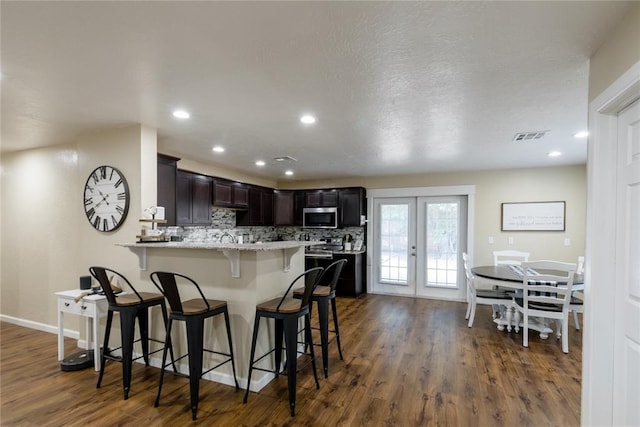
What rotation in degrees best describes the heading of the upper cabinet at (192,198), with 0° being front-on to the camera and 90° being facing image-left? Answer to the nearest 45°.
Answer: approximately 315°

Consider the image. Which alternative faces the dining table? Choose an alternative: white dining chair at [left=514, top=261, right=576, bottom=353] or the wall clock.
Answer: the white dining chair

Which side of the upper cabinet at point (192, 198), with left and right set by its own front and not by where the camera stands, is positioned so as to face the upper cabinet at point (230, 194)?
left

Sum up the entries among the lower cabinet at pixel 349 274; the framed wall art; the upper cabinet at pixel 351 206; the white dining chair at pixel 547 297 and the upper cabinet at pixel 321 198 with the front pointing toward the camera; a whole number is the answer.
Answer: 4

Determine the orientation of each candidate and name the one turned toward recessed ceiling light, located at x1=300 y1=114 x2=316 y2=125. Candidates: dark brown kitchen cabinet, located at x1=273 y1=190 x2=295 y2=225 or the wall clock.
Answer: the dark brown kitchen cabinet

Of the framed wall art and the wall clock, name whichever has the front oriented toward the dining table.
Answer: the framed wall art

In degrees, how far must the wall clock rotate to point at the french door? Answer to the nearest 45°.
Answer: approximately 135° to its left

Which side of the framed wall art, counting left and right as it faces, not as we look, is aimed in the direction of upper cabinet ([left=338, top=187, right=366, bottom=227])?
right
